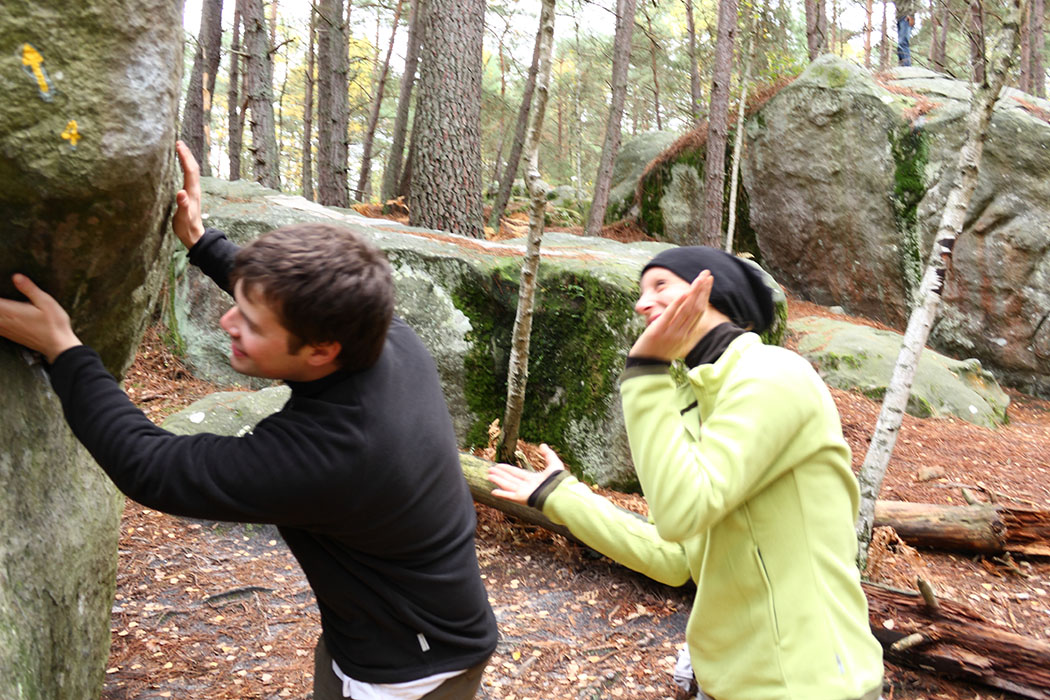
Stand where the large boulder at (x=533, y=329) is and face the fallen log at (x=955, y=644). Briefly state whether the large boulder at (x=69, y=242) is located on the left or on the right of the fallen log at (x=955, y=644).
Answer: right

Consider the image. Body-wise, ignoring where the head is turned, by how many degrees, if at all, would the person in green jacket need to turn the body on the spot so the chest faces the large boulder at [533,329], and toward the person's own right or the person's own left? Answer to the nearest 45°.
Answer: approximately 90° to the person's own right

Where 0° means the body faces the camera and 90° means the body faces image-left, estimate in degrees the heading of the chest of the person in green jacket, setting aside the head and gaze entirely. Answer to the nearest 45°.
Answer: approximately 90°

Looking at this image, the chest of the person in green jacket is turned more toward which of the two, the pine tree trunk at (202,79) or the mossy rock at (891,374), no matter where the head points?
the pine tree trunk

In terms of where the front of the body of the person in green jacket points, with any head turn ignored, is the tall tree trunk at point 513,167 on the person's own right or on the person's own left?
on the person's own right

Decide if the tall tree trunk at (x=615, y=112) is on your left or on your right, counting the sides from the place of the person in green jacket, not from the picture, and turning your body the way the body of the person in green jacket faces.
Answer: on your right
